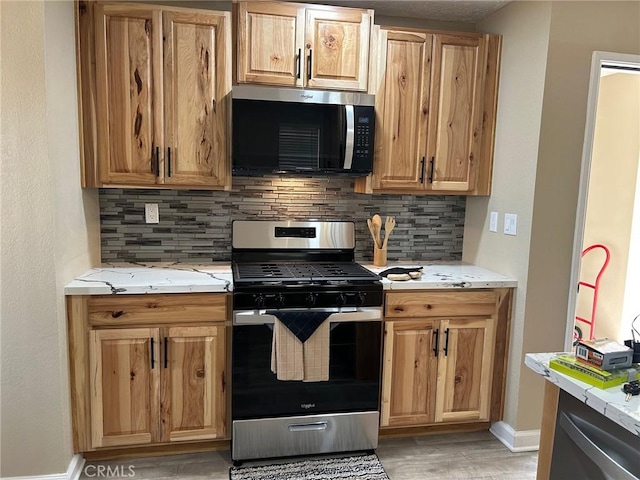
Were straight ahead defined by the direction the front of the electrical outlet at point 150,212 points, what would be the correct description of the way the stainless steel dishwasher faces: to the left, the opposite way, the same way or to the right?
to the right

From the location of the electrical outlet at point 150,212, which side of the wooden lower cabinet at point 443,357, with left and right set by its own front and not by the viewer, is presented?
right

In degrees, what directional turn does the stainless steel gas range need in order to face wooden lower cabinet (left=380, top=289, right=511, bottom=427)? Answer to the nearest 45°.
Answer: approximately 90° to its left

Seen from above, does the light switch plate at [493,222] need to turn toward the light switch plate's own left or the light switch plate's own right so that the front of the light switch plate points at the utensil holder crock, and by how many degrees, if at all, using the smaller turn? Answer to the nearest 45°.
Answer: approximately 45° to the light switch plate's own right

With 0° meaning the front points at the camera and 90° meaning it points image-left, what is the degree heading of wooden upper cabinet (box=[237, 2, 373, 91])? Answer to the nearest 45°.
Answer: approximately 0°

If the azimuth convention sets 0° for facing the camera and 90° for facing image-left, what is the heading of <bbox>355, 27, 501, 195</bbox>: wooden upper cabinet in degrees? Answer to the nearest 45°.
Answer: approximately 0°

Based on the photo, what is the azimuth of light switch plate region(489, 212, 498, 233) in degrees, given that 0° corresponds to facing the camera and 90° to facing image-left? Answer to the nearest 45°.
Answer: approximately 45°

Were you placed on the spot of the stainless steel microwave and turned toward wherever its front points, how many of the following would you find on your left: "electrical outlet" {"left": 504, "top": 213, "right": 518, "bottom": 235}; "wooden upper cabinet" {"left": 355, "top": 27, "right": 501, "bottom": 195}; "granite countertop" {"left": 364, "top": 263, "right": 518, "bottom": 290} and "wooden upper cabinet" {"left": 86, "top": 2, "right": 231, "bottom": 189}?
3

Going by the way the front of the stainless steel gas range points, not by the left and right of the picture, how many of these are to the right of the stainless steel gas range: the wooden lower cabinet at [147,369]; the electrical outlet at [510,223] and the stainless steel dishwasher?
1

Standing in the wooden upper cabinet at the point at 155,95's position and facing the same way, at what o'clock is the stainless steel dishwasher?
The stainless steel dishwasher is roughly at 11 o'clock from the wooden upper cabinet.
